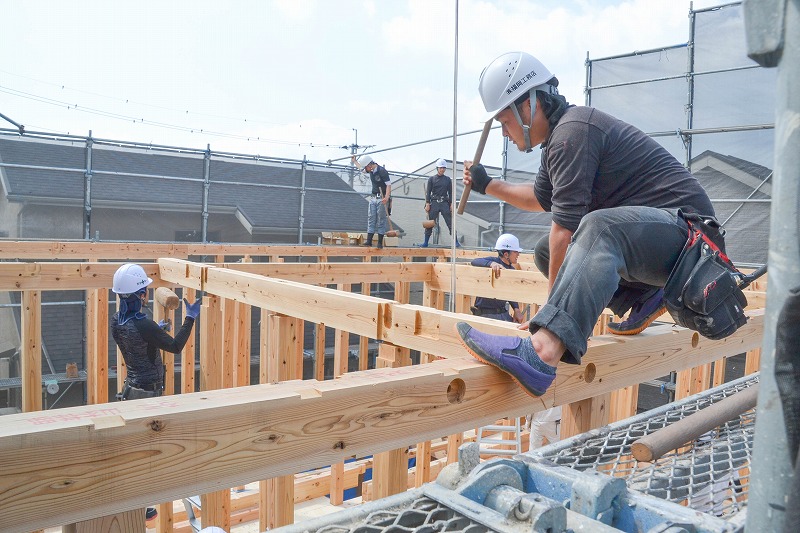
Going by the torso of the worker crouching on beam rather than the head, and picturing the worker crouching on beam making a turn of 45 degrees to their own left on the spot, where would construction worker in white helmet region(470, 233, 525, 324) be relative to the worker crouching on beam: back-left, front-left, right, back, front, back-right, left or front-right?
back-right

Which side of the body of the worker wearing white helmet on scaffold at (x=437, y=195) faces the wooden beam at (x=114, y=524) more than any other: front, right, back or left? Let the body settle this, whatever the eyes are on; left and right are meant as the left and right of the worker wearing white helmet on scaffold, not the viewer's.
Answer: front

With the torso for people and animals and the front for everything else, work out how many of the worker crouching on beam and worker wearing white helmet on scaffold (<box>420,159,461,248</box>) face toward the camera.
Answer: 1

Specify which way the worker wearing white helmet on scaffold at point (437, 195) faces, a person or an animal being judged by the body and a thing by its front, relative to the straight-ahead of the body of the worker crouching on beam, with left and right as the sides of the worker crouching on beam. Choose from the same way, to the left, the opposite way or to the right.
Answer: to the left

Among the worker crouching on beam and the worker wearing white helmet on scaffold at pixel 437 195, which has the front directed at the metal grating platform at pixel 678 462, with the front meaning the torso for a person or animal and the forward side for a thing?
the worker wearing white helmet on scaffold

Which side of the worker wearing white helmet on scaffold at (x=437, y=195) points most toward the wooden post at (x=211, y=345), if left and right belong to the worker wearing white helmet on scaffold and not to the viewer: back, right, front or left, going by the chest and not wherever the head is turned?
front

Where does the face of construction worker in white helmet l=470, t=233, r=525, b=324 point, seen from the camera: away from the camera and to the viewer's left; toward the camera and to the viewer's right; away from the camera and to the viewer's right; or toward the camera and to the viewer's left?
toward the camera and to the viewer's right

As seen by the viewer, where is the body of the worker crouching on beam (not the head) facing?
to the viewer's left

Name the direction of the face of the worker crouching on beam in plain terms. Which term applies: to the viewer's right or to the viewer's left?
to the viewer's left

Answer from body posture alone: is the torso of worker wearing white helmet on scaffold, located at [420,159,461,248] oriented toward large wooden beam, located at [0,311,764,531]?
yes

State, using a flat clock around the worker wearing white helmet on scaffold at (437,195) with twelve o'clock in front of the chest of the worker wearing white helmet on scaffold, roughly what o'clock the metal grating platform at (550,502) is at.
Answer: The metal grating platform is roughly at 12 o'clock from the worker wearing white helmet on scaffold.

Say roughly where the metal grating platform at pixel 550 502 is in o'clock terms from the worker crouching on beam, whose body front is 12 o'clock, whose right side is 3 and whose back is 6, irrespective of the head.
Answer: The metal grating platform is roughly at 9 o'clock from the worker crouching on beam.

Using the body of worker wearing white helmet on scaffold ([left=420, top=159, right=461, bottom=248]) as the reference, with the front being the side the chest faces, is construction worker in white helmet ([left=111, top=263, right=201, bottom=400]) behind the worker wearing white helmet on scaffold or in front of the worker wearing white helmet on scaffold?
in front

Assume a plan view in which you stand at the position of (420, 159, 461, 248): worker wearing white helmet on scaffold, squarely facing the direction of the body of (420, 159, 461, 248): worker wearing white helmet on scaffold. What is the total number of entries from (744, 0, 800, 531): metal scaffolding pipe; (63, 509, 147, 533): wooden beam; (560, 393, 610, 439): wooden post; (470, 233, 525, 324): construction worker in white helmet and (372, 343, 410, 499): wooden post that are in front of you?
5

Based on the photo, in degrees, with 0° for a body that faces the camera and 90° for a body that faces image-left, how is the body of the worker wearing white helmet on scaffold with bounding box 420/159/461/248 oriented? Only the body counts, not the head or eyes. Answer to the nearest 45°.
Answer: approximately 0°

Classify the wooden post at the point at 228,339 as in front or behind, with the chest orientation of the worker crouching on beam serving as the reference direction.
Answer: in front

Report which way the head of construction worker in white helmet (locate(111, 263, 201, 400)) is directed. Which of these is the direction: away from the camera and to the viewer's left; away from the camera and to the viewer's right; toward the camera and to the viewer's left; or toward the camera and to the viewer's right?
away from the camera and to the viewer's right

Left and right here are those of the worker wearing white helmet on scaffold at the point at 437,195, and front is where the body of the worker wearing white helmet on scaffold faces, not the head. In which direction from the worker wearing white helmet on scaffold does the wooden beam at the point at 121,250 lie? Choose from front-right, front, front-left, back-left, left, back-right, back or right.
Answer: front-right
